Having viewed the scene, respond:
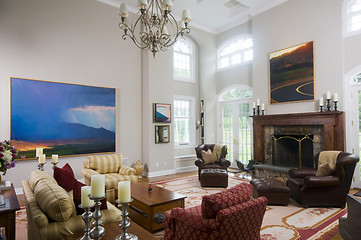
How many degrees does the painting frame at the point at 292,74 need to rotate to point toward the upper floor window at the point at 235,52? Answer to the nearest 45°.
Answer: approximately 90° to its right

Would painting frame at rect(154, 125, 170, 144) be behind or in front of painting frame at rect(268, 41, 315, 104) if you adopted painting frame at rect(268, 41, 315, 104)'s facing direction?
in front

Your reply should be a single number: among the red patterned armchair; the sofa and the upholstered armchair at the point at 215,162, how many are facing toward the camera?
1

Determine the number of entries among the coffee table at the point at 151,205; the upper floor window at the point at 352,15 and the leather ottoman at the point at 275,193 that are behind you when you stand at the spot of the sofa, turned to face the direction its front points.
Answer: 0

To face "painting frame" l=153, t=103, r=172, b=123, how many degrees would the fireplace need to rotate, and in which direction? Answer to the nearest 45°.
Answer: approximately 45° to its right

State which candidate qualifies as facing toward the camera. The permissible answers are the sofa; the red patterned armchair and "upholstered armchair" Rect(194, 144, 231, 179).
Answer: the upholstered armchair

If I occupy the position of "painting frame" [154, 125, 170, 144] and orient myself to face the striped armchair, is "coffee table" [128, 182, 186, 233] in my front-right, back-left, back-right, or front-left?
front-left

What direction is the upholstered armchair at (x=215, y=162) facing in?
toward the camera

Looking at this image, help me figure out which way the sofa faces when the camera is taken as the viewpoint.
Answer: facing away from the viewer and to the right of the viewer

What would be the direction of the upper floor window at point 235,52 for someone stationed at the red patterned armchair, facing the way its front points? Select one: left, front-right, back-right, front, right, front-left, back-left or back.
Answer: front-right

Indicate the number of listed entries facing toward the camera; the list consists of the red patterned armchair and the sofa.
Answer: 0

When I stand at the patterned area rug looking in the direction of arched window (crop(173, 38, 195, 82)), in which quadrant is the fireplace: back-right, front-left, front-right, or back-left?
front-right

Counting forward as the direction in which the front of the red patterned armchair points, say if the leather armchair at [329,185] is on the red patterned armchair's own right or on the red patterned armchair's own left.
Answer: on the red patterned armchair's own right

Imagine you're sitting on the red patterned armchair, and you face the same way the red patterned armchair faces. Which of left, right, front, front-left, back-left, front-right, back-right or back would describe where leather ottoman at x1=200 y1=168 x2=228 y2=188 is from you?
front-right
